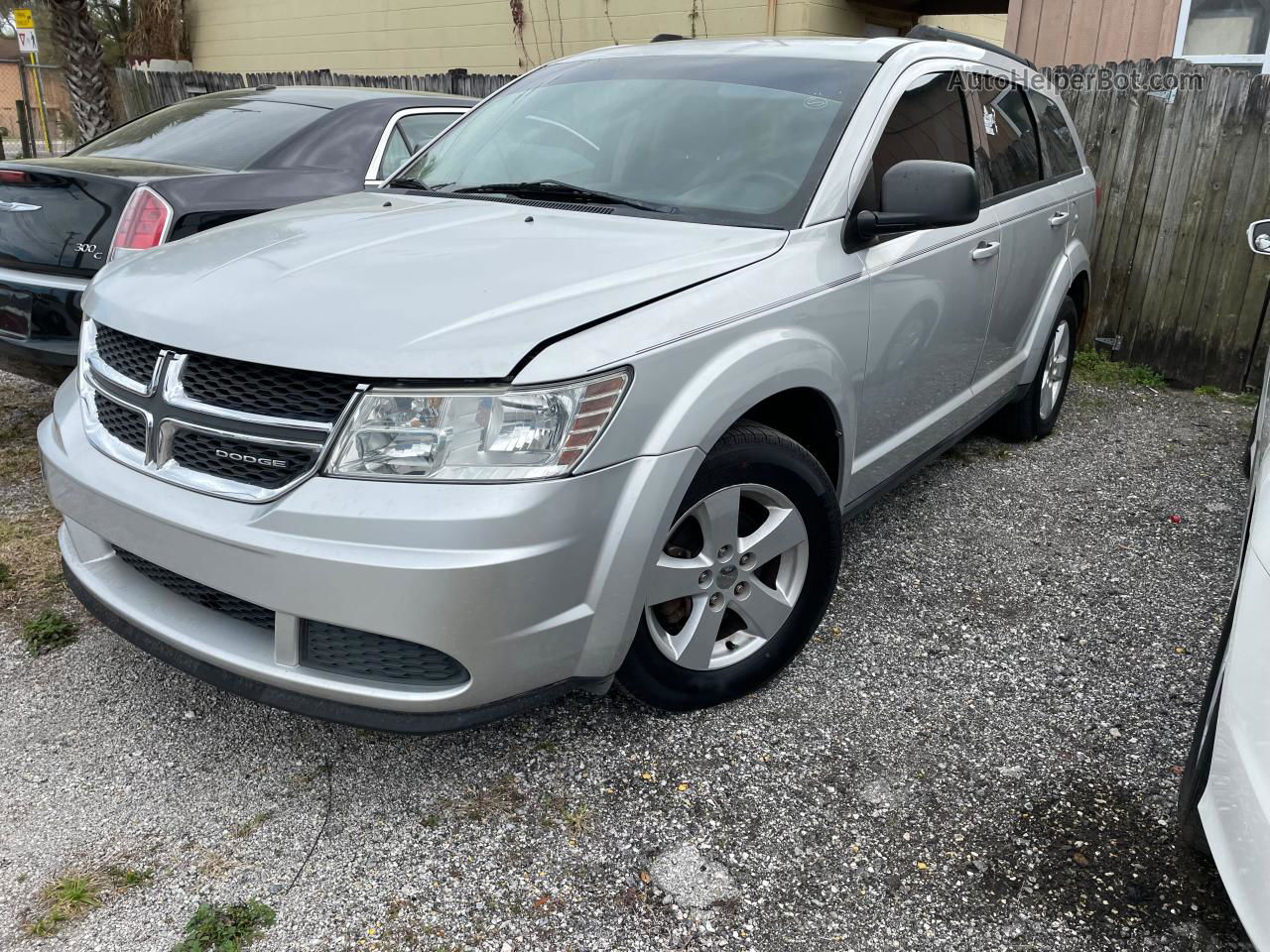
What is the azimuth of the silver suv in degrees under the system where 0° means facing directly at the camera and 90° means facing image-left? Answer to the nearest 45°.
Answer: approximately 45°

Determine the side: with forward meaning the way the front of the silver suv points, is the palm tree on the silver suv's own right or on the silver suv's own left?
on the silver suv's own right

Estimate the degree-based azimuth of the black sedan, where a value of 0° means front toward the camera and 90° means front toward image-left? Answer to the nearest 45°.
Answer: approximately 225°

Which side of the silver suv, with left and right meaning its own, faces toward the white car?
left

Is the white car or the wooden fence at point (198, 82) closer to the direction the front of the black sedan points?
the wooden fence

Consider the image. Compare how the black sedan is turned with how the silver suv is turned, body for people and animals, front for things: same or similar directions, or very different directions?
very different directions

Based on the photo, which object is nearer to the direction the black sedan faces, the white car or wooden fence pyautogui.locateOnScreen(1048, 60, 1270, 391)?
the wooden fence

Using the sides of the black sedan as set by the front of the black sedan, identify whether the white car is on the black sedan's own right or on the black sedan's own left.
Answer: on the black sedan's own right
